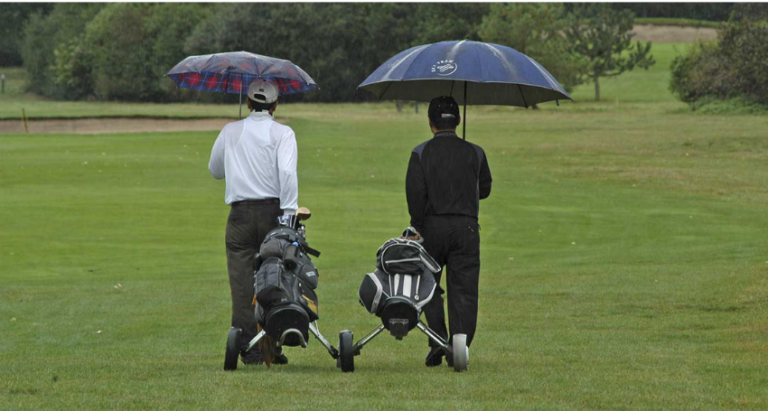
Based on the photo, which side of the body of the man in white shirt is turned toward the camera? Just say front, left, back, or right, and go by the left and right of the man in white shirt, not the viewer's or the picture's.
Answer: back

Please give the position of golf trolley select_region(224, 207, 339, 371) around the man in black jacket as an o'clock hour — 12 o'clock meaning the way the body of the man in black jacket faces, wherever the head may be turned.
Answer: The golf trolley is roughly at 8 o'clock from the man in black jacket.

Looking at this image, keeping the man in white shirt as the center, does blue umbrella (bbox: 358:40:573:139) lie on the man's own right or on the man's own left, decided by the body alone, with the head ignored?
on the man's own right

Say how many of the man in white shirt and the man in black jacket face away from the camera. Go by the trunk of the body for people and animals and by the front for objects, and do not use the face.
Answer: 2

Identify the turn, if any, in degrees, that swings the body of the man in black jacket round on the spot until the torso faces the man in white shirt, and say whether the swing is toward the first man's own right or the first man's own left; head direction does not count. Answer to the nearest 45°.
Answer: approximately 90° to the first man's own left

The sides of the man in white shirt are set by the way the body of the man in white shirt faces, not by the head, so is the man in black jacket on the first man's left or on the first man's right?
on the first man's right

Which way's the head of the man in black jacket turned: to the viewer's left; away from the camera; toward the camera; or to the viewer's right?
away from the camera

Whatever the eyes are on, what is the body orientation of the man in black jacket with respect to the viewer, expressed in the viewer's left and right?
facing away from the viewer

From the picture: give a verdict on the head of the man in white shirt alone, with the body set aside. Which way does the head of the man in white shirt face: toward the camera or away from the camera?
away from the camera
